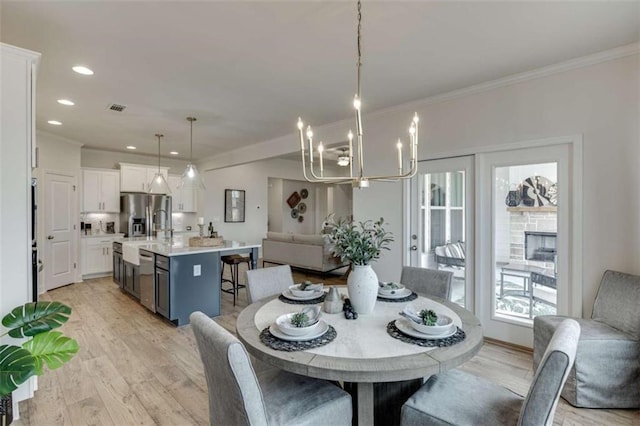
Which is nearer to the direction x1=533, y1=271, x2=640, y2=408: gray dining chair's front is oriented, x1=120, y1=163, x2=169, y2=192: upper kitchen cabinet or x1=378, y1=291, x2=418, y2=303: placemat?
the placemat

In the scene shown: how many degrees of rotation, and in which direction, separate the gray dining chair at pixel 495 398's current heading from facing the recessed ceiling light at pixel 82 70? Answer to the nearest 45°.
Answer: approximately 45° to its left

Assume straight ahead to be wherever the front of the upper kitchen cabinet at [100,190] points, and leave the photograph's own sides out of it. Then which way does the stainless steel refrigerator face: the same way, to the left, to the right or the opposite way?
the same way

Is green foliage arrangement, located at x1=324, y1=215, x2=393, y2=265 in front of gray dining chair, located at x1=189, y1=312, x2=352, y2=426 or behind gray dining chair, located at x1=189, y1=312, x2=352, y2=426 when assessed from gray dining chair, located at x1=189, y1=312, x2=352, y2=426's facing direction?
in front

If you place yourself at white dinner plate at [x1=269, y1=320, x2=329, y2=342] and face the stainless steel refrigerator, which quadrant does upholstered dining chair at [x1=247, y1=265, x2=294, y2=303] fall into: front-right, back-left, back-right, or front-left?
front-right

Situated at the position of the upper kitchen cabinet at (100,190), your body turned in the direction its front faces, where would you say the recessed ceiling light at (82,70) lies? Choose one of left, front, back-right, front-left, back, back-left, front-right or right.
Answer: front

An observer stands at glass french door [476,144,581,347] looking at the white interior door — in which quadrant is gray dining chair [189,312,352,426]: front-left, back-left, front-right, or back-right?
front-left

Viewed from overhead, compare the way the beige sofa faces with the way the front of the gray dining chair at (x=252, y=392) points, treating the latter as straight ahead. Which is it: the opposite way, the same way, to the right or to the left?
the same way

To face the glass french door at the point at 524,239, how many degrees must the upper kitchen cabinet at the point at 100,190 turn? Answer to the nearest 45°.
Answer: approximately 45° to its left

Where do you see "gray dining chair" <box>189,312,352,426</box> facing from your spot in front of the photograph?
facing away from the viewer and to the right of the viewer

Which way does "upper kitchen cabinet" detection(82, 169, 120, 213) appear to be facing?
toward the camera

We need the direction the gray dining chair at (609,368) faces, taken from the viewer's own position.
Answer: facing the viewer and to the left of the viewer

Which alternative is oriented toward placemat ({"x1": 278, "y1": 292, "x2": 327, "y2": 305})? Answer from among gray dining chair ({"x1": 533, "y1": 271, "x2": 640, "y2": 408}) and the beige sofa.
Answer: the gray dining chair

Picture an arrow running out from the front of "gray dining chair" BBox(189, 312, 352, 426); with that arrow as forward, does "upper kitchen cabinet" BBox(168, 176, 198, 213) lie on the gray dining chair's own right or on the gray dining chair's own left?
on the gray dining chair's own left

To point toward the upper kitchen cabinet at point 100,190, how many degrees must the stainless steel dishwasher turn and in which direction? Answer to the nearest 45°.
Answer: approximately 90° to its right
